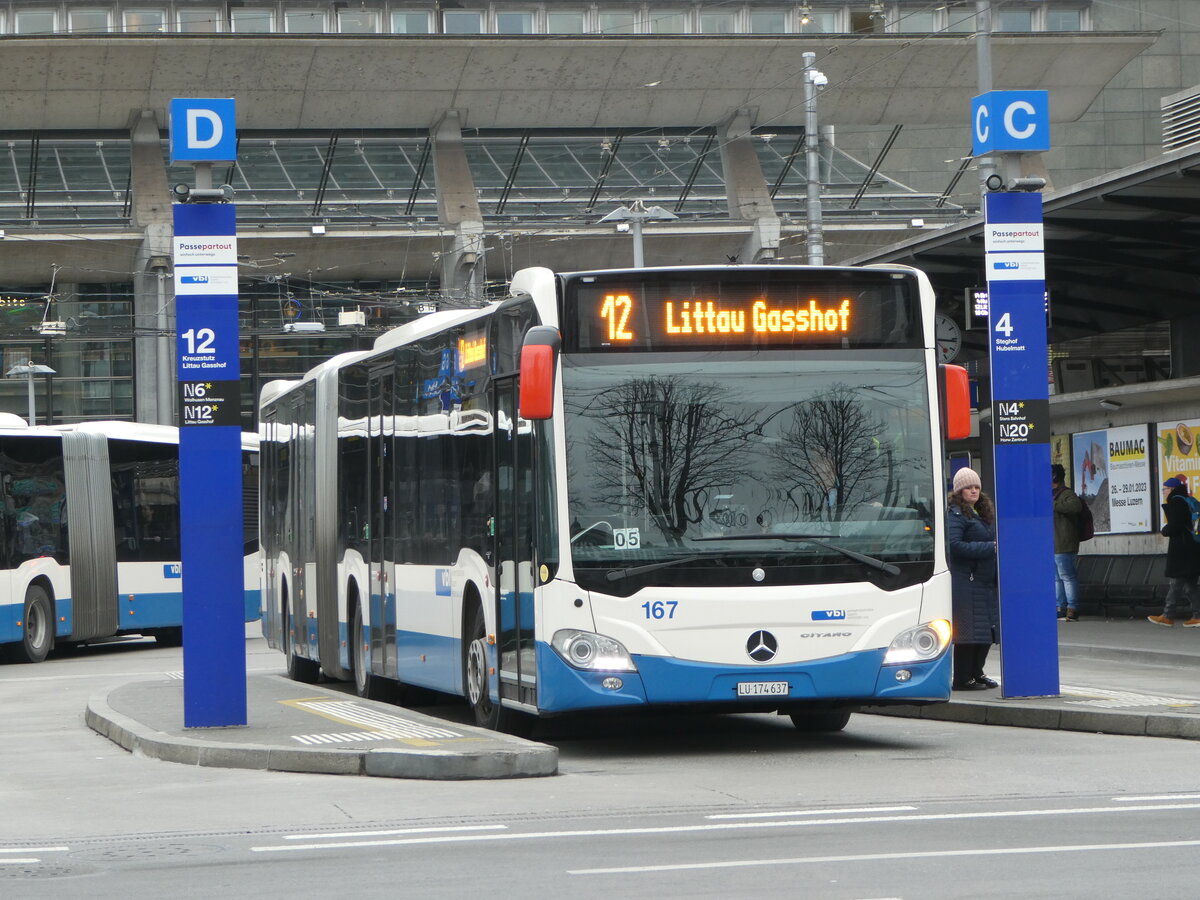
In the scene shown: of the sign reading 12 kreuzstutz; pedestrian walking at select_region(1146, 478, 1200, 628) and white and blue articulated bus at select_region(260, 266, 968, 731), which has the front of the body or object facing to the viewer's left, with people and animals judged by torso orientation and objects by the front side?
the pedestrian walking

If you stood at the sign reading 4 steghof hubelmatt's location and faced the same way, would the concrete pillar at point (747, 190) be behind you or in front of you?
behind

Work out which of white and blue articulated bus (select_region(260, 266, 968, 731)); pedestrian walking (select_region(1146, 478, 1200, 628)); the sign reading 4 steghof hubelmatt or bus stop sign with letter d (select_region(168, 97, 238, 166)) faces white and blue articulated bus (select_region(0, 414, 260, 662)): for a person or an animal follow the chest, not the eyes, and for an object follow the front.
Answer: the pedestrian walking

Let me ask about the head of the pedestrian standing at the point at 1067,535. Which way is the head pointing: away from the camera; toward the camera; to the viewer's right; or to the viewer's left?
to the viewer's left

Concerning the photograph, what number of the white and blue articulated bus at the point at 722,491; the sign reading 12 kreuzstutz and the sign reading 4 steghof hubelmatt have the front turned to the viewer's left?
0

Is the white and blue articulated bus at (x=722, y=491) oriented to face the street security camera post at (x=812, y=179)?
no

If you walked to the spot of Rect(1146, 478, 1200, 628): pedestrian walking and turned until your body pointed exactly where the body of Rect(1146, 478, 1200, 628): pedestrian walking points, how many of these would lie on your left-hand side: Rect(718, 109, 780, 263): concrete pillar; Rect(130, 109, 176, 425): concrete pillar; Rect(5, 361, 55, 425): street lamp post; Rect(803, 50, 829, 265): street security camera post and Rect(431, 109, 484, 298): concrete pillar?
0

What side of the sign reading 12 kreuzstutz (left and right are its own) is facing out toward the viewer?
front

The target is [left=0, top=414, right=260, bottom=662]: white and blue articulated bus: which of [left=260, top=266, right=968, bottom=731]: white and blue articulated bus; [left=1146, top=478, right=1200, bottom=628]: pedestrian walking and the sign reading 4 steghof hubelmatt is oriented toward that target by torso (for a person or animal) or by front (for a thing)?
the pedestrian walking

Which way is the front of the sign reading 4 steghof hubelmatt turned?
toward the camera

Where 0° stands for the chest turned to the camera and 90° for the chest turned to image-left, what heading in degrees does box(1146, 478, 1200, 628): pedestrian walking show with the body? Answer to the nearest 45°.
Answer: approximately 90°

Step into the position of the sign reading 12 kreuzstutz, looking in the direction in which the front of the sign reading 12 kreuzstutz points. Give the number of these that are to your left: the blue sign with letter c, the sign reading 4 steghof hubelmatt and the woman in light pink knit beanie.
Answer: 3

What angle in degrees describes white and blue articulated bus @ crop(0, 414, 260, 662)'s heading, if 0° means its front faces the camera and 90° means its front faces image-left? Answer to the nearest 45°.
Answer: approximately 45°

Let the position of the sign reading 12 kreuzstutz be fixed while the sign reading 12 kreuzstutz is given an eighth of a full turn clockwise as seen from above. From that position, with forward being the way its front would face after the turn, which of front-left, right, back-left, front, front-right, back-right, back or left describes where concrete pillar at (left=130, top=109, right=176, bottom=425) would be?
back-right

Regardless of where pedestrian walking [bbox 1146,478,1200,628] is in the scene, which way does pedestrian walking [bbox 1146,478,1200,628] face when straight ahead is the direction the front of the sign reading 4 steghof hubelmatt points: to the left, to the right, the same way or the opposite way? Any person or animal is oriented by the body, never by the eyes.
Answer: to the right

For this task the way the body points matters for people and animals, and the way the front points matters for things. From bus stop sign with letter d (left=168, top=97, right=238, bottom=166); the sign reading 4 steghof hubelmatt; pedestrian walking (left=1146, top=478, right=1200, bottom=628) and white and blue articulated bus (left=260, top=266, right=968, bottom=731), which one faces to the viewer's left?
the pedestrian walking

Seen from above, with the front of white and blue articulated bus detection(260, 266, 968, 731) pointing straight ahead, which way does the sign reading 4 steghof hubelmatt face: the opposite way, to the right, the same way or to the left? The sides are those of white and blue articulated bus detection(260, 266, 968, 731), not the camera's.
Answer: the same way

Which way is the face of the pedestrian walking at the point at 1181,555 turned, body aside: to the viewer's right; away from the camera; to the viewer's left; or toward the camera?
to the viewer's left
